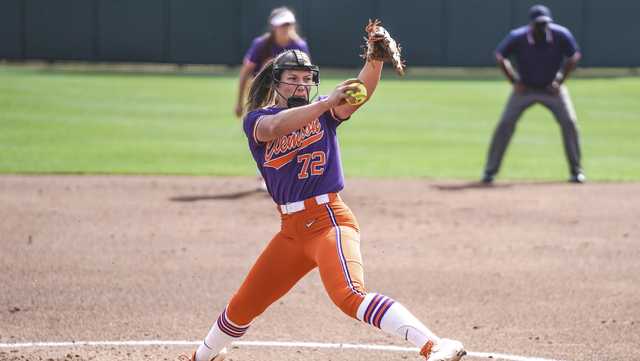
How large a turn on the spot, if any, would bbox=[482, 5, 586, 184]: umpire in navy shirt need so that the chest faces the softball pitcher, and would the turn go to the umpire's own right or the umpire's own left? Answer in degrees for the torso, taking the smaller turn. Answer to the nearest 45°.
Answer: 0° — they already face them

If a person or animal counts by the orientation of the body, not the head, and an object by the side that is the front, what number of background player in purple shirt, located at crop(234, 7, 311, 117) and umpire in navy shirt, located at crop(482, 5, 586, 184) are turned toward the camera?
2

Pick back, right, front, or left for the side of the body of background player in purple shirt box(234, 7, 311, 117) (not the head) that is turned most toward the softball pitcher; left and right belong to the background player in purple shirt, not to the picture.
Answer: front

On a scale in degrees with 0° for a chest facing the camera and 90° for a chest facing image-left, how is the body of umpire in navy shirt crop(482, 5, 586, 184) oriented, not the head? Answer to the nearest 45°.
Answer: approximately 0°

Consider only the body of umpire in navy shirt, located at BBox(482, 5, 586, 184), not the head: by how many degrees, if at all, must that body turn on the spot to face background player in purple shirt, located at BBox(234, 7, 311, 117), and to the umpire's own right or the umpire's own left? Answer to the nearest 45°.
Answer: approximately 45° to the umpire's own right

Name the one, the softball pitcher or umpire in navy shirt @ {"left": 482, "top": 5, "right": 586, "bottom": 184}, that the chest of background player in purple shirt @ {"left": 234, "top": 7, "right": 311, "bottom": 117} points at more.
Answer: the softball pitcher

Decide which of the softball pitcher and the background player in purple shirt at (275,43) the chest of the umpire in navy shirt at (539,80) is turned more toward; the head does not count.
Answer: the softball pitcher

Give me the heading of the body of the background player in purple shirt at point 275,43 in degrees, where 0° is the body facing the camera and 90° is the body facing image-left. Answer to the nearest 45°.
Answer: approximately 0°

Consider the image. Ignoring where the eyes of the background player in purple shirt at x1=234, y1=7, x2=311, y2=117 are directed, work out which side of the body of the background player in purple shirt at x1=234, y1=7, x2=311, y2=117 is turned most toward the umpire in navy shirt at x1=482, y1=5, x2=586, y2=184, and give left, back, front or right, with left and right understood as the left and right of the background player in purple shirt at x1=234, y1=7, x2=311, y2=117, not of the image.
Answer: left
